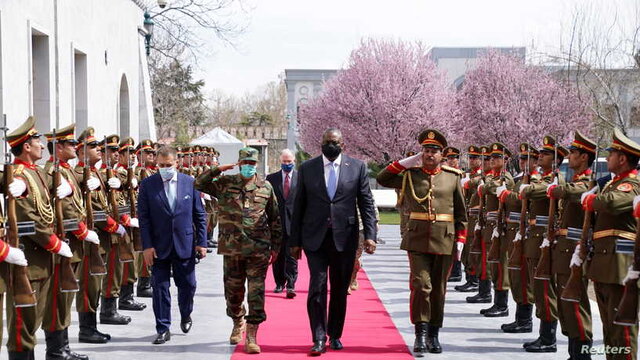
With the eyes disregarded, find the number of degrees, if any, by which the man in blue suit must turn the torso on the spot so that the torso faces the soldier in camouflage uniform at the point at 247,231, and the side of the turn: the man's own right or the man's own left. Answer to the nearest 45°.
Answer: approximately 45° to the man's own left

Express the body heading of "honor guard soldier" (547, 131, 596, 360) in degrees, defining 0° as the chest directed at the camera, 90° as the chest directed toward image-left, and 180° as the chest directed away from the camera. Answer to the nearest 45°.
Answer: approximately 90°

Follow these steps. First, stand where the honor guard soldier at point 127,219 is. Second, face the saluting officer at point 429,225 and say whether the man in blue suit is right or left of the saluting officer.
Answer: right

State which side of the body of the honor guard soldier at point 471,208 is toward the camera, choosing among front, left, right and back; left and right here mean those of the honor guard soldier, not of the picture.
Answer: left

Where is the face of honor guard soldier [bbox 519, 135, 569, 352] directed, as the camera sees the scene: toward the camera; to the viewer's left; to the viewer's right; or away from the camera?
to the viewer's left

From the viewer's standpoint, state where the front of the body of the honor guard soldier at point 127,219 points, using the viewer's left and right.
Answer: facing to the right of the viewer

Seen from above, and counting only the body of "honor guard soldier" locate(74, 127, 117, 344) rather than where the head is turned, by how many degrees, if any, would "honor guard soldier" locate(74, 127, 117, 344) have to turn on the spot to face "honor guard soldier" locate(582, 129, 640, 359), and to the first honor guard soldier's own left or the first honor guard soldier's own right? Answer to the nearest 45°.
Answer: approximately 45° to the first honor guard soldier's own right

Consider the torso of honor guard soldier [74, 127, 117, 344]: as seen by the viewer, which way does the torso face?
to the viewer's right

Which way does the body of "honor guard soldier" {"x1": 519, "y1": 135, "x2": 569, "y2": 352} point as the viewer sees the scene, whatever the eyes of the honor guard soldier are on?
to the viewer's left

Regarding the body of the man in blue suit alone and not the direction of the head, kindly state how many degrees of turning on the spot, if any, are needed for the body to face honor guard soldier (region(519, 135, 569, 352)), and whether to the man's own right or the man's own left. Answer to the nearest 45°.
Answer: approximately 90° to the man's own left

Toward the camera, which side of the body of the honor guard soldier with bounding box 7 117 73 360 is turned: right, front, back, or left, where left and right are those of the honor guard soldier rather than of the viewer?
right
